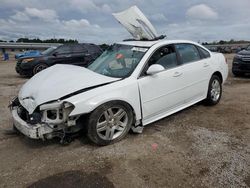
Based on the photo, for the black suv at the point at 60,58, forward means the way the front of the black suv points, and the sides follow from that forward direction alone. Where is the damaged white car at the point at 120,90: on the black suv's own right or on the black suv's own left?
on the black suv's own left

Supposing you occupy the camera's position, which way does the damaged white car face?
facing the viewer and to the left of the viewer

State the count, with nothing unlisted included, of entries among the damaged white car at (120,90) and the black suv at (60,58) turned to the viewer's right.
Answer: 0

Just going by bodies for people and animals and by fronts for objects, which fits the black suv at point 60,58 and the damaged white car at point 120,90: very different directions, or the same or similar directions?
same or similar directions

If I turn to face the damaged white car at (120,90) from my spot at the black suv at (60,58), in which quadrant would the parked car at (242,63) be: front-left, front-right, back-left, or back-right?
front-left

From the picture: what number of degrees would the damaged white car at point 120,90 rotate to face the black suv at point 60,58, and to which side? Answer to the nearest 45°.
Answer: approximately 135° to its right

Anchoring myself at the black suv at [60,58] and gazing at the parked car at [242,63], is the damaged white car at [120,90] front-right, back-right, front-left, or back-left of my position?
front-right

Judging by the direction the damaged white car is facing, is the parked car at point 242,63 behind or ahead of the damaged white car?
behind

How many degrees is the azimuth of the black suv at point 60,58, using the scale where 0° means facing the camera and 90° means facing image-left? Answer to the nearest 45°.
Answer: approximately 45°

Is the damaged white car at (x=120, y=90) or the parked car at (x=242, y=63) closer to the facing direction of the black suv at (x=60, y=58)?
the damaged white car
